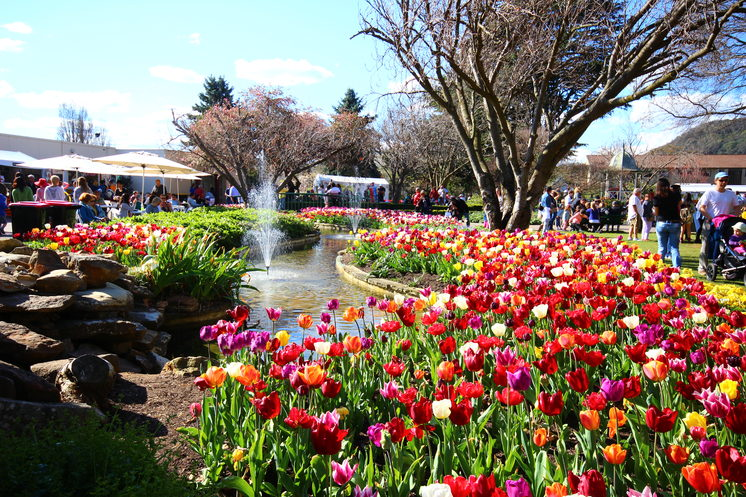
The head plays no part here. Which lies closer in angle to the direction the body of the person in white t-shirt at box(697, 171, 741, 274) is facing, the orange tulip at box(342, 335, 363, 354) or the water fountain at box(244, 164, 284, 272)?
the orange tulip

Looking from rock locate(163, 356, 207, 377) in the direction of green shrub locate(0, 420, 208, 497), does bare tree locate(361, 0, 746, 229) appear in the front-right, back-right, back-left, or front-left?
back-left

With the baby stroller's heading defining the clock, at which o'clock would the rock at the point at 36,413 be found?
The rock is roughly at 2 o'clock from the baby stroller.

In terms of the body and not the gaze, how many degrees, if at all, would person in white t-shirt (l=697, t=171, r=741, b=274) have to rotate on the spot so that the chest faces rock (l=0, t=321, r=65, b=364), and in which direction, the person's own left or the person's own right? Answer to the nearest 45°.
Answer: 0° — they already face it

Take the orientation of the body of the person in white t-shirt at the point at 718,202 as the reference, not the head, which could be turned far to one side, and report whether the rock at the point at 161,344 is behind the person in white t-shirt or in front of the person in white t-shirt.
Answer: in front

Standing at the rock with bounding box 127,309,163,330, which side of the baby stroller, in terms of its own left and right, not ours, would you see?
right

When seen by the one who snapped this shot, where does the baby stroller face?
facing the viewer and to the right of the viewer

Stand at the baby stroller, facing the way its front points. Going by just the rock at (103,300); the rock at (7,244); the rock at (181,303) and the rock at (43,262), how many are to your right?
4

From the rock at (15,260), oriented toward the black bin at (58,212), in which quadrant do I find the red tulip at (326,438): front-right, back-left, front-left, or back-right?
back-right

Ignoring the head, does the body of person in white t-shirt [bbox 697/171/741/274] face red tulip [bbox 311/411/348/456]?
yes

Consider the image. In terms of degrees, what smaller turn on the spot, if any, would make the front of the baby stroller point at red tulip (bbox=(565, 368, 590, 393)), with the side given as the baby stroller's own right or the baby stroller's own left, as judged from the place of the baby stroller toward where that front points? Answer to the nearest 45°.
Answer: approximately 45° to the baby stroller's own right

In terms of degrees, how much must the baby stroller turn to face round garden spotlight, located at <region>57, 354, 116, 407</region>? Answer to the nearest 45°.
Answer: approximately 45° to its right
